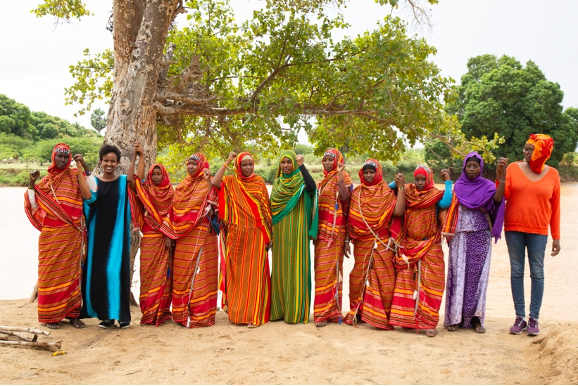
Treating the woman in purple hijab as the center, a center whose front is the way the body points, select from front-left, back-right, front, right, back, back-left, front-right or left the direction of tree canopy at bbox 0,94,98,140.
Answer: back-right

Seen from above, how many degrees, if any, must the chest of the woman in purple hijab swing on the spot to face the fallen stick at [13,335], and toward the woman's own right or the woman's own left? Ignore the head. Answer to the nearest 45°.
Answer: approximately 45° to the woman's own right

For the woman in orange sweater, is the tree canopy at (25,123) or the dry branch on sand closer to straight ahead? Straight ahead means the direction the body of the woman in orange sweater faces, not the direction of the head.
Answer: the dry branch on sand

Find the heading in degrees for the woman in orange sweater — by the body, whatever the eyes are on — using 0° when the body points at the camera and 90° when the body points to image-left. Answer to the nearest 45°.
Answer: approximately 0°

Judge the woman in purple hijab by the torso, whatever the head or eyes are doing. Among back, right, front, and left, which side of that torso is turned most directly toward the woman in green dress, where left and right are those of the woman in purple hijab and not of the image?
right

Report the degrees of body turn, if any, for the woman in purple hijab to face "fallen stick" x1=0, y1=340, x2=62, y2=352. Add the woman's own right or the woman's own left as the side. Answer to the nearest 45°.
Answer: approximately 45° to the woman's own right

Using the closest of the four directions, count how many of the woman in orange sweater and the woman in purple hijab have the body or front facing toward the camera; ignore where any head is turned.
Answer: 2

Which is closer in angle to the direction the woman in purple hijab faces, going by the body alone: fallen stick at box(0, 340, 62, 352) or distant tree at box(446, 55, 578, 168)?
the fallen stick

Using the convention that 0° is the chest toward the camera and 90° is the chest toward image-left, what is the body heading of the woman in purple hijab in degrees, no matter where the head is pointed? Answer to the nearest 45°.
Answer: approximately 0°

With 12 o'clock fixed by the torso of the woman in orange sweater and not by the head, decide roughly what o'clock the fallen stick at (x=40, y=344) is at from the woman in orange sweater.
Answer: The fallen stick is roughly at 2 o'clock from the woman in orange sweater.
